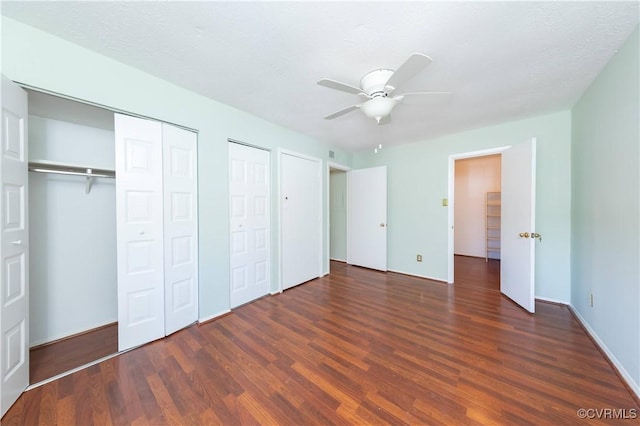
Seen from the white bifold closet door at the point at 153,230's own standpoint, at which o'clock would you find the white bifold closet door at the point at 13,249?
the white bifold closet door at the point at 13,249 is roughly at 4 o'clock from the white bifold closet door at the point at 153,230.

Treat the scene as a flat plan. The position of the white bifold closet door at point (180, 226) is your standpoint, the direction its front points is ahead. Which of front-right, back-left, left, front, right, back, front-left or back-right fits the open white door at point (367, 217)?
front-left

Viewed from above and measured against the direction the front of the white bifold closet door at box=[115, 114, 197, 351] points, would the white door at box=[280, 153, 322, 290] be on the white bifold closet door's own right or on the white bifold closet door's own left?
on the white bifold closet door's own left

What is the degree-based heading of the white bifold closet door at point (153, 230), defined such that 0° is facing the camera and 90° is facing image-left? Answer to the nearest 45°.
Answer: approximately 315°

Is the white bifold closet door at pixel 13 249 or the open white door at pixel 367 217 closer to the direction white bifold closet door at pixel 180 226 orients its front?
the open white door

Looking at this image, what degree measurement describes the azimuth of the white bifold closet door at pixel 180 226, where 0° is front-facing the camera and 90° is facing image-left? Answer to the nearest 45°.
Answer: approximately 315°

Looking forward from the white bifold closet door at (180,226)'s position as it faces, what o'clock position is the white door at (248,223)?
The white door is roughly at 10 o'clock from the white bifold closet door.

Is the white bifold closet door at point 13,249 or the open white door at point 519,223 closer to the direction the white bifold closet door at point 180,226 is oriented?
the open white door
